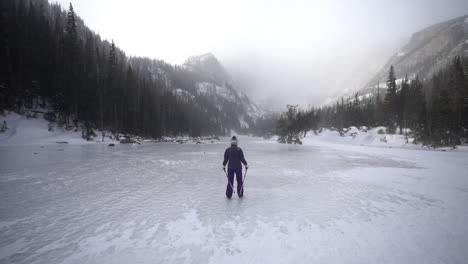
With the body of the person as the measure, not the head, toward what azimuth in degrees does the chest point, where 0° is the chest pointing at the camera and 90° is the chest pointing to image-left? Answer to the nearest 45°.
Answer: approximately 180°
